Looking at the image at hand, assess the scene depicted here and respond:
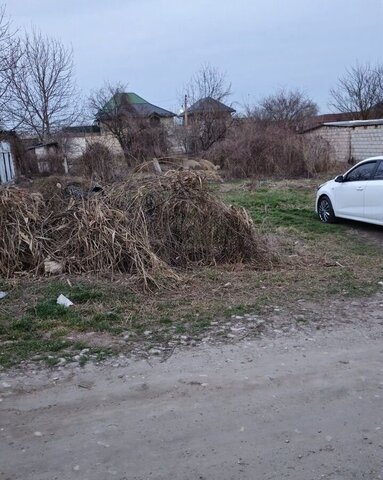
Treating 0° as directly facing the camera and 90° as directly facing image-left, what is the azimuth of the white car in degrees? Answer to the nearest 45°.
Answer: approximately 135°

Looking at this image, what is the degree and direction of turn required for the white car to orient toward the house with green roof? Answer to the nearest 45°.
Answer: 0° — it already faces it

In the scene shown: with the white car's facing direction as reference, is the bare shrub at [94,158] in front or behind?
in front

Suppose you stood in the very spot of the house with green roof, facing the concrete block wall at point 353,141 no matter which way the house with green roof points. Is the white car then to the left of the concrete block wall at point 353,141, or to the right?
right

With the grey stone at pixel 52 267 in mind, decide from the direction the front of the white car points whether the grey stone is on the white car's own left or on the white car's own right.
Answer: on the white car's own left

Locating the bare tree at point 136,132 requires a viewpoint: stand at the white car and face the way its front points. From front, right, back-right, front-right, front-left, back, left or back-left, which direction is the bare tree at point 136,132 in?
front

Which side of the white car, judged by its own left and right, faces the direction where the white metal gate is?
front

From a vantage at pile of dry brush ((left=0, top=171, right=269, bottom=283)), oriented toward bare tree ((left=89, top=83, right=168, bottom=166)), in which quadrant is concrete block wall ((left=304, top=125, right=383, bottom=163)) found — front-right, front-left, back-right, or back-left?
front-right

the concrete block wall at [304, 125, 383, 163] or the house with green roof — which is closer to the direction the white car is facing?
the house with green roof

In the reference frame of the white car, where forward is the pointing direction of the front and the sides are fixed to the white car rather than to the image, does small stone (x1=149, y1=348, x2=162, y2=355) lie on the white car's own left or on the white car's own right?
on the white car's own left

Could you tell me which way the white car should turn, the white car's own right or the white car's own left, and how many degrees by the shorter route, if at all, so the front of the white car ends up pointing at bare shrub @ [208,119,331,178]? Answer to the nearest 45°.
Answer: approximately 45° to the white car's own right

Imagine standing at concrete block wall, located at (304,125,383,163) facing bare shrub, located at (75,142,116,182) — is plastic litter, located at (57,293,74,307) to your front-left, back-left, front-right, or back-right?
front-left

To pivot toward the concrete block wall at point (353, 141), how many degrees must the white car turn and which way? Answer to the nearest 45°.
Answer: approximately 45° to its right
